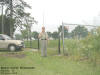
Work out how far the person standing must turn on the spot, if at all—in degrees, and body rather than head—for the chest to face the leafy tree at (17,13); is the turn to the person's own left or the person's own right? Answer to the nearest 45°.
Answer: approximately 180°

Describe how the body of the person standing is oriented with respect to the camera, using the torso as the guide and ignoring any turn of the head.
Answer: toward the camera

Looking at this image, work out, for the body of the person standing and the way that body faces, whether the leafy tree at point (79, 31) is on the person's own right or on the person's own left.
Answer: on the person's own left
